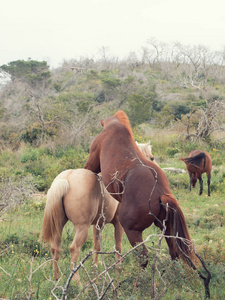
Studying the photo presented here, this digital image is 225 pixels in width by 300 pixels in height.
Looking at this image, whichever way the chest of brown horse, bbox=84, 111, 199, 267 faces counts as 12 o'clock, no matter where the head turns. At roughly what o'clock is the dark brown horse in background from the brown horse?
The dark brown horse in background is roughly at 2 o'clock from the brown horse.

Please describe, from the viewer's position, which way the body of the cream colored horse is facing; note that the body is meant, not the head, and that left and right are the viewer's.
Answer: facing away from the viewer and to the right of the viewer

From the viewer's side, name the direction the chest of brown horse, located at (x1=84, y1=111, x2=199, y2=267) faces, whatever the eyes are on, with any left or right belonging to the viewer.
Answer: facing away from the viewer and to the left of the viewer

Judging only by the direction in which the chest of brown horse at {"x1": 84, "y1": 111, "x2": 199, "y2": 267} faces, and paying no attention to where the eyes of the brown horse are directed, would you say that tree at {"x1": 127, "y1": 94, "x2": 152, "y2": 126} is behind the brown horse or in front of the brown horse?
in front
